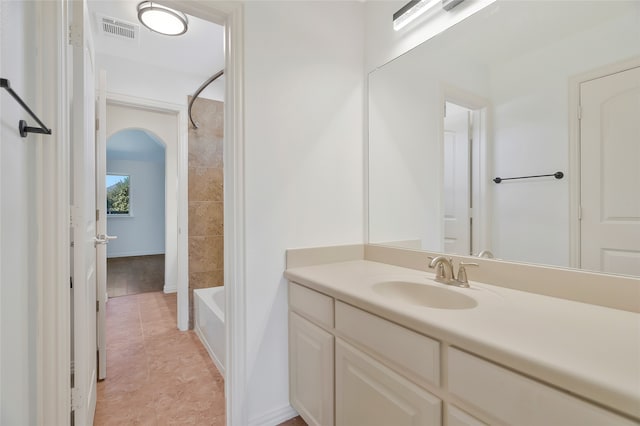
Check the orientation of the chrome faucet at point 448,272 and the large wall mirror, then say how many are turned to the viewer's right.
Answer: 0

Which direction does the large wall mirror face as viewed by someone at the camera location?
facing the viewer and to the left of the viewer

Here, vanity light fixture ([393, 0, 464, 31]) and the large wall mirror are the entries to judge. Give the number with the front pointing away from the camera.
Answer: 0

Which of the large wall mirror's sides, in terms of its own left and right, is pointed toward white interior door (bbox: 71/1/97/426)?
front

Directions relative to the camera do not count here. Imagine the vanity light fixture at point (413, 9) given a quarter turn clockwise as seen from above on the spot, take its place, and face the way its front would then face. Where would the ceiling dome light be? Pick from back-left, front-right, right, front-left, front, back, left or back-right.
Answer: front-left

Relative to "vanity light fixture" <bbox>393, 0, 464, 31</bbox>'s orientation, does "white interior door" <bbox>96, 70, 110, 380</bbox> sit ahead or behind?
ahead

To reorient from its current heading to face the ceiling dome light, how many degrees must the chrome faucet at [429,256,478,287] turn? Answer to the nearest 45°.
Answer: approximately 45° to its right

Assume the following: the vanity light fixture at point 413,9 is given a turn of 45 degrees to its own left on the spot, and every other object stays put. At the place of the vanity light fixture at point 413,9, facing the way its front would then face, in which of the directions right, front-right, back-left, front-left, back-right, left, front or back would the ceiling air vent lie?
right

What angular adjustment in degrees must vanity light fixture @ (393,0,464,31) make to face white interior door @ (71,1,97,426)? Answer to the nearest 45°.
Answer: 0° — it already faces it

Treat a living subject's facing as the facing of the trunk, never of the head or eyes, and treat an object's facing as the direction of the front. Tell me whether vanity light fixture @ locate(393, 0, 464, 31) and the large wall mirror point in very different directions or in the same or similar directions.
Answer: same or similar directions

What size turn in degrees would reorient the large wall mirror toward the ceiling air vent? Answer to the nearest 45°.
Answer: approximately 45° to its right

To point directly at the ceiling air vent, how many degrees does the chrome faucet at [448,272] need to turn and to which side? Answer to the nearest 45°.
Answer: approximately 45° to its right

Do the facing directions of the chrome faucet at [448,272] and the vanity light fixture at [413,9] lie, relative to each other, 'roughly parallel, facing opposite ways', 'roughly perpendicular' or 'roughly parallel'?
roughly parallel

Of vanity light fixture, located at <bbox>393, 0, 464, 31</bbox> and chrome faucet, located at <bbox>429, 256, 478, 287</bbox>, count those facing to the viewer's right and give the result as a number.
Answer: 0

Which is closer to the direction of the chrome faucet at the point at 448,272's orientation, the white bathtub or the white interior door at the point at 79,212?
the white interior door

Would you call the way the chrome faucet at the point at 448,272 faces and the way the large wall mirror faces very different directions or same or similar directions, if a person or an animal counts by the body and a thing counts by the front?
same or similar directions

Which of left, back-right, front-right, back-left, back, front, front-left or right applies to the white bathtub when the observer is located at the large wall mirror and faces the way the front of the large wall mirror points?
front-right
